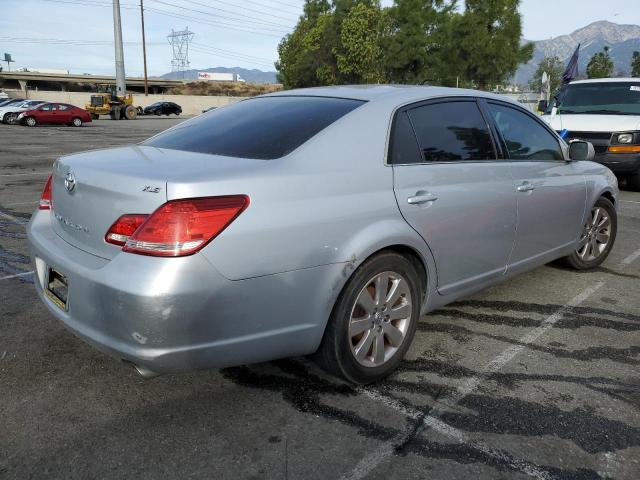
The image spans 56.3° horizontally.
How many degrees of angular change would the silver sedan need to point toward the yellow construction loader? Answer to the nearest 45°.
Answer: approximately 45° to its left

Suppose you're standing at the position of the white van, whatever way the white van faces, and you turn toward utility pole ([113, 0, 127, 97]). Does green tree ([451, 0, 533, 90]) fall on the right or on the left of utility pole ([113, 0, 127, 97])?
right

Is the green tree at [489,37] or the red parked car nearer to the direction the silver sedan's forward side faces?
the green tree

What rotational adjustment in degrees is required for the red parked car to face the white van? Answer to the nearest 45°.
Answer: approximately 90° to its left

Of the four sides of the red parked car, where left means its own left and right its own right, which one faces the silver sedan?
left

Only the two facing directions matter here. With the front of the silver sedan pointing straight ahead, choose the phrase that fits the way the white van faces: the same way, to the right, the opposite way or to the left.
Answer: the opposite way

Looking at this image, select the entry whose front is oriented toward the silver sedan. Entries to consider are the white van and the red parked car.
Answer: the white van

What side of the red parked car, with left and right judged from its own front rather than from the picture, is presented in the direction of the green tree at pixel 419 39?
back

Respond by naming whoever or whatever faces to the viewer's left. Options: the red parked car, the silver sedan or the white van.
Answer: the red parked car

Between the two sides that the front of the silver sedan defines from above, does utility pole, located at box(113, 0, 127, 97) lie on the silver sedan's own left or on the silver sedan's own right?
on the silver sedan's own left

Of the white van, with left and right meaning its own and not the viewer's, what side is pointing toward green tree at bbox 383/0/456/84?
back

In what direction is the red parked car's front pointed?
to the viewer's left

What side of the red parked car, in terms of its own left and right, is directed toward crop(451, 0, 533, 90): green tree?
back
